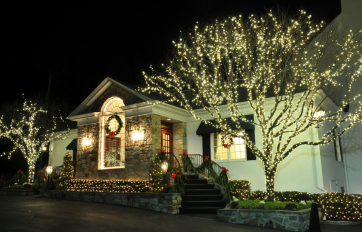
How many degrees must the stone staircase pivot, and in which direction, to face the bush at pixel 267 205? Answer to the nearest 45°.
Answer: approximately 45° to its left

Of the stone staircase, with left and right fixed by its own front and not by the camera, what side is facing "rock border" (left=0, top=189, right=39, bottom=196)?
right

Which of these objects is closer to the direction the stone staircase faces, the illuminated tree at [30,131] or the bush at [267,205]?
the bush

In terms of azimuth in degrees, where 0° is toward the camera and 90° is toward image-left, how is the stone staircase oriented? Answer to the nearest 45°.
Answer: approximately 0°

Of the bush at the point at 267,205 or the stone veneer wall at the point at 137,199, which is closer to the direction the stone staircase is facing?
the bush

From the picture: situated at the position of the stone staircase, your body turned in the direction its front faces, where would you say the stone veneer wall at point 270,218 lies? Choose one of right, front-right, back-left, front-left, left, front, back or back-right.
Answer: front-left

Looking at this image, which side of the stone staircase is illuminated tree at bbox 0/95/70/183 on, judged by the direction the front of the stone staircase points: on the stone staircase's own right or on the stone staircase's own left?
on the stone staircase's own right

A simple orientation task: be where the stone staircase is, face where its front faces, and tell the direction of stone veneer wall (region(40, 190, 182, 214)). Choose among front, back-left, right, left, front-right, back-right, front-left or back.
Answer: right
